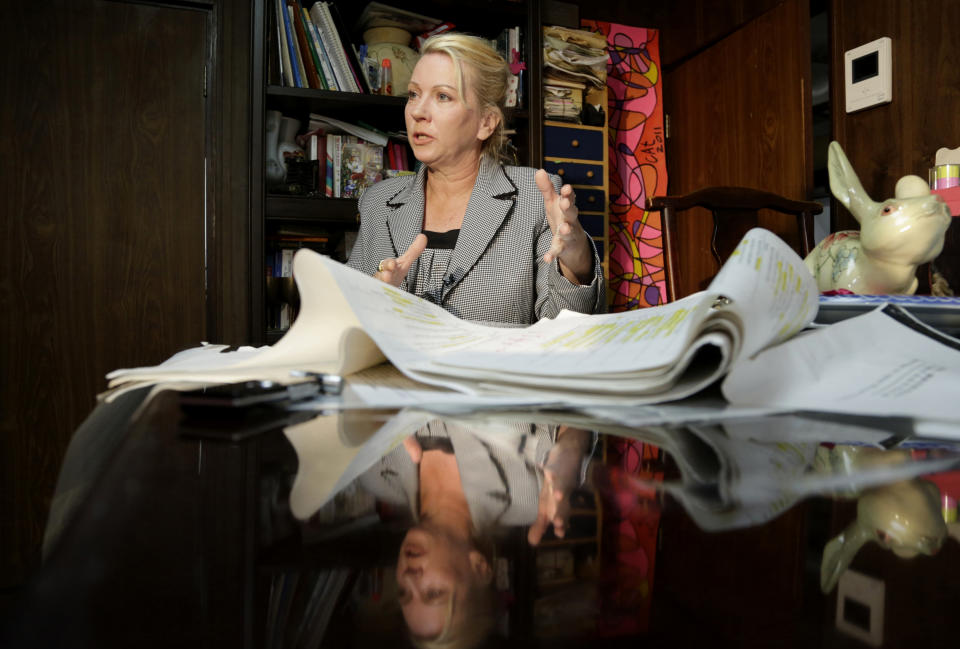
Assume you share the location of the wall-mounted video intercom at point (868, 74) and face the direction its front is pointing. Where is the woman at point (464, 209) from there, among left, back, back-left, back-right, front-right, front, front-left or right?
front

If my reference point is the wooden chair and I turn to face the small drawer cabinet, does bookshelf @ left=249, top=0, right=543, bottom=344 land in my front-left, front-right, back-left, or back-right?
front-left

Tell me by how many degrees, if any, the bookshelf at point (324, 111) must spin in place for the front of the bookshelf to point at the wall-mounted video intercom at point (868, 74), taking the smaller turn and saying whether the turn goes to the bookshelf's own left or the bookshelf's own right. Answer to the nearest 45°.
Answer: approximately 90° to the bookshelf's own left

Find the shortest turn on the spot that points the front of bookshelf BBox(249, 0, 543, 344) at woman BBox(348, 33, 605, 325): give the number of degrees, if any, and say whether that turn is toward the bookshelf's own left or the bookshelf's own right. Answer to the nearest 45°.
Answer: approximately 45° to the bookshelf's own left

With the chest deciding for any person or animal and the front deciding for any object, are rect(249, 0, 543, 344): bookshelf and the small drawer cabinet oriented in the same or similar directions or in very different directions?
same or similar directions

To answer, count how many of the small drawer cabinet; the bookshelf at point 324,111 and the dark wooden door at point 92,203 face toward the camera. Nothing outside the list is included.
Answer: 3

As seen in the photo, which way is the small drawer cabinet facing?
toward the camera

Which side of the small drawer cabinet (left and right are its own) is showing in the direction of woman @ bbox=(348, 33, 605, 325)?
front

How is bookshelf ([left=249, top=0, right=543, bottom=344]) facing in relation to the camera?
toward the camera
